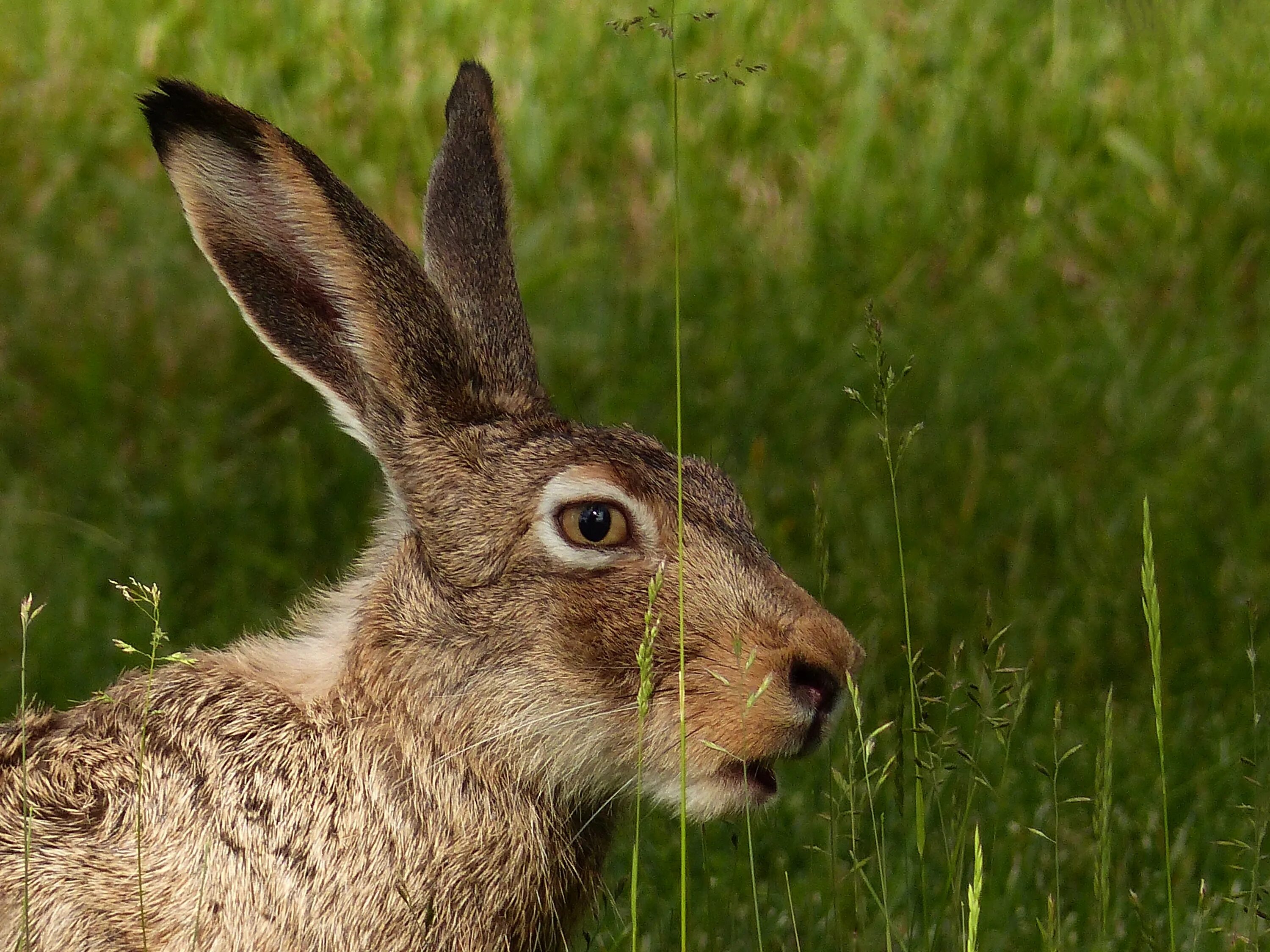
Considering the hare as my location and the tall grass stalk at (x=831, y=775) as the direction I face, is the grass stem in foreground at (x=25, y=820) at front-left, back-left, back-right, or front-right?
back-right

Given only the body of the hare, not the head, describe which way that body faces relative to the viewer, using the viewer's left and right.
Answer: facing to the right of the viewer

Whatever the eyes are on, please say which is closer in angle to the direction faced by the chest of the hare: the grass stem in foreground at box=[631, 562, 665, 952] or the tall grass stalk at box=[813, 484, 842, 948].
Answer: the tall grass stalk

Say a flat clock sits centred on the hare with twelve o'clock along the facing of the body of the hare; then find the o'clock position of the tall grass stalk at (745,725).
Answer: The tall grass stalk is roughly at 1 o'clock from the hare.

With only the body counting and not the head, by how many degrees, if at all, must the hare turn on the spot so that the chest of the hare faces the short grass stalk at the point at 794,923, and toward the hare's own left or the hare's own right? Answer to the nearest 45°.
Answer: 0° — it already faces it

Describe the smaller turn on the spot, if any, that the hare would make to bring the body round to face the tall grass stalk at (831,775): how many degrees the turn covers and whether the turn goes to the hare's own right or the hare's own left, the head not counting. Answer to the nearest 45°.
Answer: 0° — it already faces it

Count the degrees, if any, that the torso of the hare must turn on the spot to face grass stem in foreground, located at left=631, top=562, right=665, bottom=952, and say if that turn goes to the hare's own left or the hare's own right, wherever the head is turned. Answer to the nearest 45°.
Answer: approximately 45° to the hare's own right

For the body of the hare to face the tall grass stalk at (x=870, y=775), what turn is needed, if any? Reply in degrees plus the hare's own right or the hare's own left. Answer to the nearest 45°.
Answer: approximately 45° to the hare's own right
